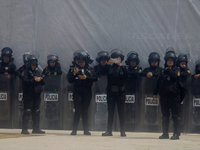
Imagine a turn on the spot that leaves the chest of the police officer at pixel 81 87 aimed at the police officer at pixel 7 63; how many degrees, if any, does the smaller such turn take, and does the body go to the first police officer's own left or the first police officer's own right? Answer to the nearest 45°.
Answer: approximately 135° to the first police officer's own right

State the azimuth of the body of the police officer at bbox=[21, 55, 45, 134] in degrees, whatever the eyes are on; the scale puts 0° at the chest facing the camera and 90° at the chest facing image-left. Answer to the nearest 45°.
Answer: approximately 315°

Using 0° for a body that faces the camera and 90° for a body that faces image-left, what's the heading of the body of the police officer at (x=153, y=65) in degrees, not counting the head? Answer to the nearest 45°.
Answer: approximately 0°

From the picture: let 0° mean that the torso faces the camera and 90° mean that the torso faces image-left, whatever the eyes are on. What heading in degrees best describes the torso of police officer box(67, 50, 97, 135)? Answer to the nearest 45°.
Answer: approximately 0°

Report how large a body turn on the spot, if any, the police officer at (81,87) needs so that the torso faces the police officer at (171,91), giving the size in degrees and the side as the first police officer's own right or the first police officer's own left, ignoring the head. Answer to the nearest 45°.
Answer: approximately 90° to the first police officer's own left

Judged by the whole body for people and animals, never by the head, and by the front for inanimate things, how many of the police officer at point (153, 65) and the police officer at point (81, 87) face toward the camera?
2

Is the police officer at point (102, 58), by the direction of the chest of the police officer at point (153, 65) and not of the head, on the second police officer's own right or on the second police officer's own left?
on the second police officer's own right
